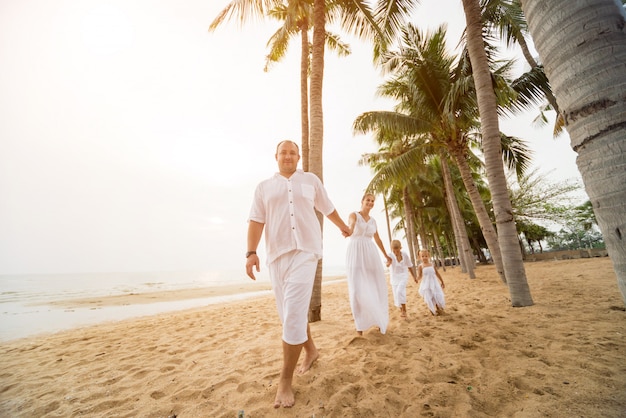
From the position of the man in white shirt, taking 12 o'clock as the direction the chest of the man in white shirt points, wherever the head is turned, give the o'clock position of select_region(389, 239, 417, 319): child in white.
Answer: The child in white is roughly at 7 o'clock from the man in white shirt.

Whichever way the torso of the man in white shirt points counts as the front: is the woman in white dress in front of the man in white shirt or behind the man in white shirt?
behind

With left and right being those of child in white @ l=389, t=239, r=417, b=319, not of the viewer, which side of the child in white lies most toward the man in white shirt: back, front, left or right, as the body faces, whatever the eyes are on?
front

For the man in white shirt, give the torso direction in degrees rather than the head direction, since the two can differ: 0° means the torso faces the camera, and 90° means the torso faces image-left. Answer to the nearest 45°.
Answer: approximately 0°

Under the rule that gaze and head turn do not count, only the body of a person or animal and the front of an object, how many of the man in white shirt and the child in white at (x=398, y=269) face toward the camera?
2

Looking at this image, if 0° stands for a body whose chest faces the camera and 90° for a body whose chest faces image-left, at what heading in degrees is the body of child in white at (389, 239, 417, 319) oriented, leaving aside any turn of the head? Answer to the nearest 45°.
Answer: approximately 0°

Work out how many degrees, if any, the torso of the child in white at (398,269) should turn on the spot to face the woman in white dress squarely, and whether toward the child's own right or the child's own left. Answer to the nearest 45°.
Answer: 0° — they already face them
